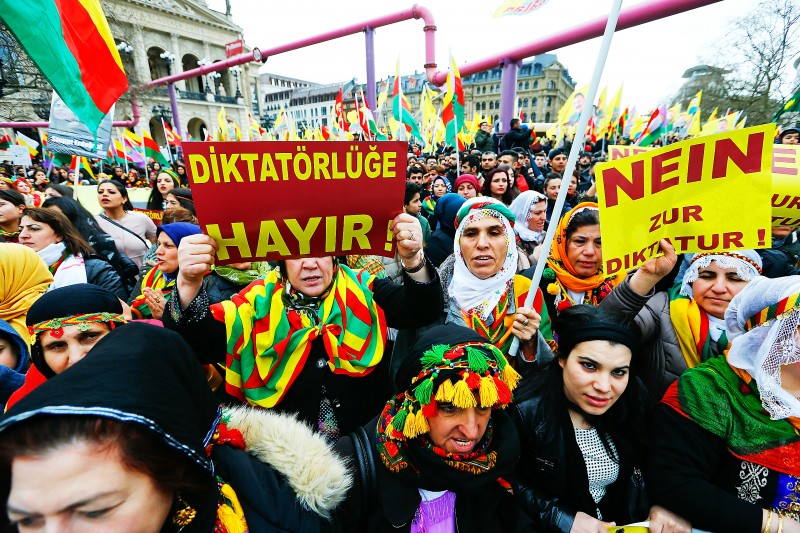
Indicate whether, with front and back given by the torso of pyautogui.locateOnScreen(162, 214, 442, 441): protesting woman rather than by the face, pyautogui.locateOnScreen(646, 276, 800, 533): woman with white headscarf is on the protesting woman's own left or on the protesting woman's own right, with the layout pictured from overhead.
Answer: on the protesting woman's own left

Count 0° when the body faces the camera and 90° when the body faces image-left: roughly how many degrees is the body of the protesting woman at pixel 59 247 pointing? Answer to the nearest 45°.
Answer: approximately 45°

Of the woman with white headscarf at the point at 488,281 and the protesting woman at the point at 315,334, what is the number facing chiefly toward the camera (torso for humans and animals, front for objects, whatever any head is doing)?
2

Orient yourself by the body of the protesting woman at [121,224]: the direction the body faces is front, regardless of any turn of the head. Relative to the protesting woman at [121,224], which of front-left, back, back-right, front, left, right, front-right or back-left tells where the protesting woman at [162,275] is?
front-left

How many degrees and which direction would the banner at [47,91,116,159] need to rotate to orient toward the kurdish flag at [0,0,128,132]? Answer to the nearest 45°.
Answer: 0° — it already faces it

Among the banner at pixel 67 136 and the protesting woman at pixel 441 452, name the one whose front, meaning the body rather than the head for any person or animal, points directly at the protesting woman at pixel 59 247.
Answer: the banner

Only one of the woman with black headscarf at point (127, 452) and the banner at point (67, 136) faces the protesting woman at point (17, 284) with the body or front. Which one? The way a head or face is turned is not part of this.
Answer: the banner

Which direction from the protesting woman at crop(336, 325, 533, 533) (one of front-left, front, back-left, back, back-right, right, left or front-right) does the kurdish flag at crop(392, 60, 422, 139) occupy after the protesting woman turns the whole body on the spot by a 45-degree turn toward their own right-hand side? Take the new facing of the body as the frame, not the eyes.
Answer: back

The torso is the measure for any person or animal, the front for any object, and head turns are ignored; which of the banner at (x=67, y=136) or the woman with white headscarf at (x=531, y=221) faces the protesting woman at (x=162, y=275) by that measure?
the banner

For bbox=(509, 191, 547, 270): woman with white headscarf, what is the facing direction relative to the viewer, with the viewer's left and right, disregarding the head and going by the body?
facing the viewer and to the right of the viewer
